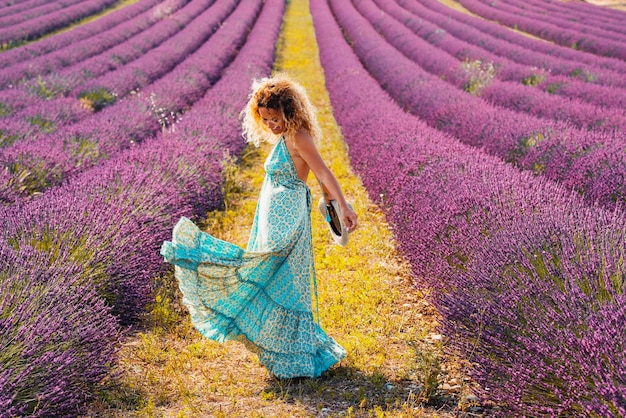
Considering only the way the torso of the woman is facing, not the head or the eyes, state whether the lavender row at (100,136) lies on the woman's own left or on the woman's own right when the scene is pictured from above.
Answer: on the woman's own right

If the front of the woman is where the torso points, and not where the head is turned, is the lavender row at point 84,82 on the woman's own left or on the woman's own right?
on the woman's own right

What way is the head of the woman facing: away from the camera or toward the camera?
toward the camera

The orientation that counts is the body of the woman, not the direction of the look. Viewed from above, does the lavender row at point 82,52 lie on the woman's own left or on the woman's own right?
on the woman's own right
